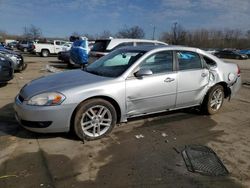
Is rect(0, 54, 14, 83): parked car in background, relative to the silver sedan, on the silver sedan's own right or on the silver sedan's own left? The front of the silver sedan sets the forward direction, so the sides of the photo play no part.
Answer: on the silver sedan's own right

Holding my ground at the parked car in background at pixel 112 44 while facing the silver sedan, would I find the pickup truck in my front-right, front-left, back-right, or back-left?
back-right

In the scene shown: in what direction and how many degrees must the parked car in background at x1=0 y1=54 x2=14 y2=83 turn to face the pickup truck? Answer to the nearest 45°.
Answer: approximately 135° to its left

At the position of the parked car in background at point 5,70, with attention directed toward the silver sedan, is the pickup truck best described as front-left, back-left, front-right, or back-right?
back-left
